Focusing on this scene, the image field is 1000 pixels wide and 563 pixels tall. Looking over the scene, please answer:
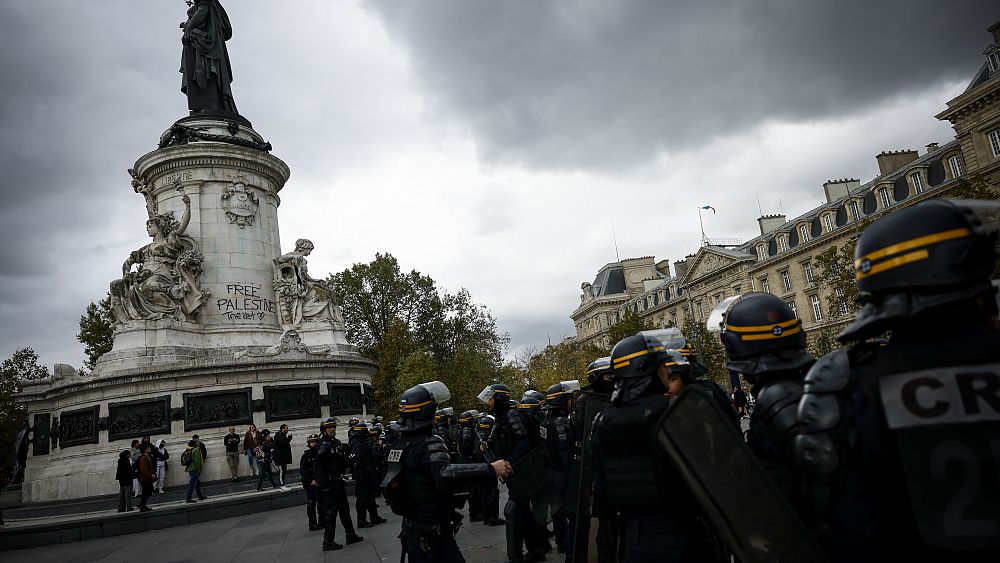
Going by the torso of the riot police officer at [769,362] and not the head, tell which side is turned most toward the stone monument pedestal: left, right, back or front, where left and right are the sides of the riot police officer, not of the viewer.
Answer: front

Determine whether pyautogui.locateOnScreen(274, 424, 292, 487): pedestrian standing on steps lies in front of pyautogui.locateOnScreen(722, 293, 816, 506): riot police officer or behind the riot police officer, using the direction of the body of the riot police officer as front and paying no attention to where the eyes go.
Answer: in front

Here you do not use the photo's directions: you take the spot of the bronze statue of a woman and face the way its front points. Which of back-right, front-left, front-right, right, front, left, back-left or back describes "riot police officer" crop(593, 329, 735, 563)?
left

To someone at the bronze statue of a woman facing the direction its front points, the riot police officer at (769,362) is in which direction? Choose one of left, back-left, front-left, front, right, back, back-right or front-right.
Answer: left

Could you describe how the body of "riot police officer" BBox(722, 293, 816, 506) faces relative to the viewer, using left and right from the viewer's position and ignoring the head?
facing away from the viewer and to the left of the viewer

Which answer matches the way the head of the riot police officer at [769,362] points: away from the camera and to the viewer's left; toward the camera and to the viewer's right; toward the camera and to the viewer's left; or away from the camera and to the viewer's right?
away from the camera and to the viewer's left

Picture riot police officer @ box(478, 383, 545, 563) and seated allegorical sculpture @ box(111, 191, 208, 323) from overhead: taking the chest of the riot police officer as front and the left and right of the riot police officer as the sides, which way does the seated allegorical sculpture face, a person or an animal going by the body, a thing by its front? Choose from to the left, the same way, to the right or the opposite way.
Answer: to the left

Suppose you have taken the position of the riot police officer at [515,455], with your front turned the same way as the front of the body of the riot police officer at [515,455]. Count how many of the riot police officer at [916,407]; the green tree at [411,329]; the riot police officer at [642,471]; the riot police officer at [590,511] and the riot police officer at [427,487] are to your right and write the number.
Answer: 1

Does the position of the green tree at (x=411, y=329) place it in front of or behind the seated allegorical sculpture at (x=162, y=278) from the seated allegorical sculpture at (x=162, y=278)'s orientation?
behind

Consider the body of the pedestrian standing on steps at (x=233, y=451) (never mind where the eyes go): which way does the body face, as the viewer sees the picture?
toward the camera

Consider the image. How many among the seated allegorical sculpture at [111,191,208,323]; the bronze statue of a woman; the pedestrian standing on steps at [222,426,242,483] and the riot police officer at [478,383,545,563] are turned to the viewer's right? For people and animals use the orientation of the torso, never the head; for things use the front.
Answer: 0

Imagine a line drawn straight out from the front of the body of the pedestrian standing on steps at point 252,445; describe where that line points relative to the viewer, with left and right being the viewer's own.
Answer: facing the viewer
